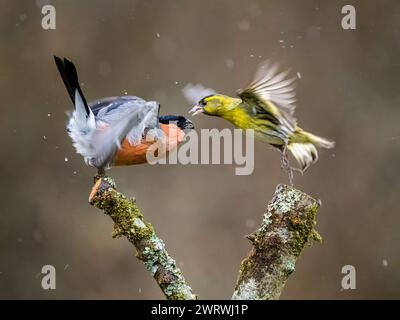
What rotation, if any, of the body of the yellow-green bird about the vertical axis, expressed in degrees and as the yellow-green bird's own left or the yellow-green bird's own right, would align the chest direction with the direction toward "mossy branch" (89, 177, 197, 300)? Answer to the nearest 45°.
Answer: approximately 45° to the yellow-green bird's own left

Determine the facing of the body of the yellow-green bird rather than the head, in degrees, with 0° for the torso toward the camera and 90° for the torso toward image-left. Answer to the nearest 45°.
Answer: approximately 90°
